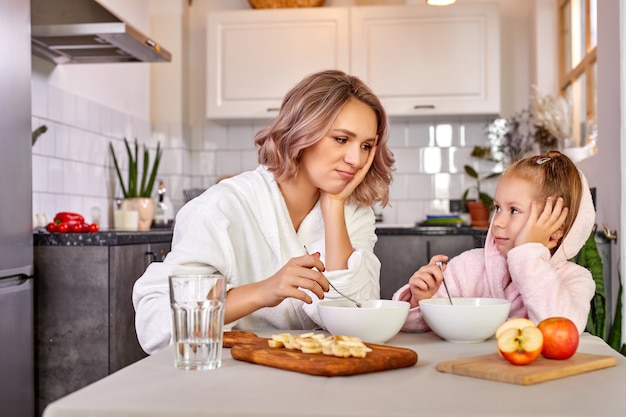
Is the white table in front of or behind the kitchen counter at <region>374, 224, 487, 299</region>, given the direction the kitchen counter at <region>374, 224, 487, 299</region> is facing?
in front

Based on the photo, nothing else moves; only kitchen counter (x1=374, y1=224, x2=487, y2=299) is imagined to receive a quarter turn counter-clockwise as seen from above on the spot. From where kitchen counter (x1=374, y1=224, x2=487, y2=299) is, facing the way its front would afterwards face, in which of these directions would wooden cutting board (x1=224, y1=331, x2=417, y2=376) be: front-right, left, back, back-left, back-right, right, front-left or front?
right

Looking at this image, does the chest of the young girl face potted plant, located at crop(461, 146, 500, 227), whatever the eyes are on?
no

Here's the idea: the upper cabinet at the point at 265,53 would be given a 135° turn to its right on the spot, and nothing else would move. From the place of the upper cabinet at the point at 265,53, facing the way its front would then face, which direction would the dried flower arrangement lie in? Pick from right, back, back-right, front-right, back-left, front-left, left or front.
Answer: back-right

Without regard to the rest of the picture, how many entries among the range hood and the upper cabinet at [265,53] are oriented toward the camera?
1

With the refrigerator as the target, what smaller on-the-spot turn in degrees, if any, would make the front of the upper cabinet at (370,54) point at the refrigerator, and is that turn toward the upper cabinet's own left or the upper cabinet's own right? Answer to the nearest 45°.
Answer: approximately 45° to the upper cabinet's own right

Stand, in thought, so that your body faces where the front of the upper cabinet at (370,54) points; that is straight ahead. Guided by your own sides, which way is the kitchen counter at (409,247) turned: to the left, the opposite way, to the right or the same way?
the same way

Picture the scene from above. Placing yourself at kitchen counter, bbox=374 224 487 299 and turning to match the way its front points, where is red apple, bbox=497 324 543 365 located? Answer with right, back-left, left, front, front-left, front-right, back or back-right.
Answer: front

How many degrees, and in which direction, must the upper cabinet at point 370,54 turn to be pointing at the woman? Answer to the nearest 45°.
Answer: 0° — it already faces them

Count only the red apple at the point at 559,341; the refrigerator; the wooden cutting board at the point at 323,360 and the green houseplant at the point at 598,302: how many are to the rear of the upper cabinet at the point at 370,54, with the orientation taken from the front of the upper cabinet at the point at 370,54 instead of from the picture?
0

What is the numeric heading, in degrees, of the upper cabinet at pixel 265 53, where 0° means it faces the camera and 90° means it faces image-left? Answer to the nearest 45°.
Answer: approximately 0°

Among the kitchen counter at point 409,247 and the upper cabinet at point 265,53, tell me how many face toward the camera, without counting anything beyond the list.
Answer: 2

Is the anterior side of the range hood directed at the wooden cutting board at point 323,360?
no
